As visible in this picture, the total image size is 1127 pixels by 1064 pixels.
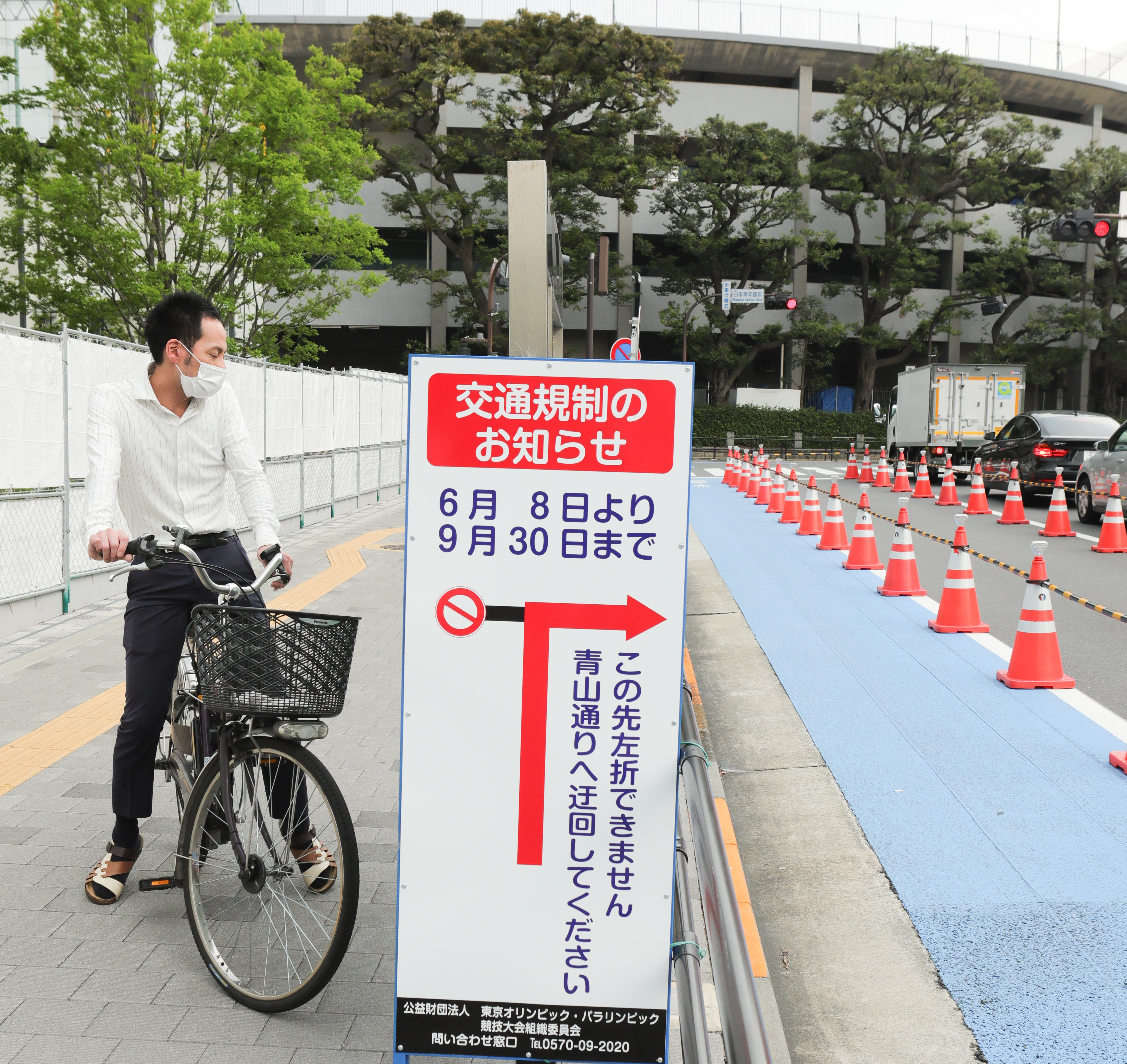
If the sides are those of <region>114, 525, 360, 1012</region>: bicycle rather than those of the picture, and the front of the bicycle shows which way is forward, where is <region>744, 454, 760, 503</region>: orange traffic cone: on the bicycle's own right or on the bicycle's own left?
on the bicycle's own left

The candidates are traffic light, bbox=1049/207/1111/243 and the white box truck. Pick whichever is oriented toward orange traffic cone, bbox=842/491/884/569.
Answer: the traffic light

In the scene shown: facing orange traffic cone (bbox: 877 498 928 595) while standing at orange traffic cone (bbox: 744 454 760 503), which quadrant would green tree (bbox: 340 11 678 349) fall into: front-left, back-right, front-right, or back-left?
back-right

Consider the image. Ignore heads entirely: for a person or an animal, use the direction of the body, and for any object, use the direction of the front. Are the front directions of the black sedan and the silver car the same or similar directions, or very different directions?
same or similar directions

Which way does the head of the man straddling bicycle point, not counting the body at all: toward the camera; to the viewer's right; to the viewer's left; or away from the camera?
to the viewer's right

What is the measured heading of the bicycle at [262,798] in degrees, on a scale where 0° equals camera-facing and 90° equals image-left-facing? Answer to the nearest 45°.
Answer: approximately 315°

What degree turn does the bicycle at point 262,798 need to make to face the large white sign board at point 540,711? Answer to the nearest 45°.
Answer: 0° — it already faces it

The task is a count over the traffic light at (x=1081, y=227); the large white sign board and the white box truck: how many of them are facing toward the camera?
2

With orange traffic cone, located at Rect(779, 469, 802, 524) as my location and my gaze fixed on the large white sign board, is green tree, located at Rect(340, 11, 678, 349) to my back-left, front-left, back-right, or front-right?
back-right

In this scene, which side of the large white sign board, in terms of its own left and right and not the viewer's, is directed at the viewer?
front

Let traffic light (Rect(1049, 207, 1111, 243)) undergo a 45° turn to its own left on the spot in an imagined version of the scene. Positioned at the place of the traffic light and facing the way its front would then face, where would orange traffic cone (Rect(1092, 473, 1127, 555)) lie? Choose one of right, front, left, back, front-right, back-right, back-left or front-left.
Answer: front-right

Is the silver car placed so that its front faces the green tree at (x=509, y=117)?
yes

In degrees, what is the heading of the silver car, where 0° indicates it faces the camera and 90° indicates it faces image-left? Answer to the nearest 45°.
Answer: approximately 135°

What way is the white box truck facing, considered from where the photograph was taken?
facing away from the viewer and to the left of the viewer

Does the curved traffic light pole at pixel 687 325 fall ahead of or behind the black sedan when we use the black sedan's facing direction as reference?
ahead

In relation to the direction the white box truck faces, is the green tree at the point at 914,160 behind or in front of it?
in front
